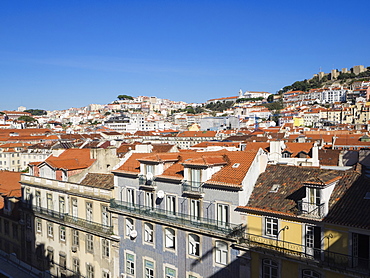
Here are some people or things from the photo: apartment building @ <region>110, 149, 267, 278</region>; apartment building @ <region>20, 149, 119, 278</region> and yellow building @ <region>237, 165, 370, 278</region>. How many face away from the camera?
0

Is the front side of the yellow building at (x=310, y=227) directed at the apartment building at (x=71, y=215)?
no

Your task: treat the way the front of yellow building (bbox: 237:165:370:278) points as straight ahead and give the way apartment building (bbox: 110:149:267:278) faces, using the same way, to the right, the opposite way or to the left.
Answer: the same way

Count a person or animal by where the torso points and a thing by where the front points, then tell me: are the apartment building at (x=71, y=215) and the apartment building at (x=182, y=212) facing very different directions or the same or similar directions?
same or similar directions

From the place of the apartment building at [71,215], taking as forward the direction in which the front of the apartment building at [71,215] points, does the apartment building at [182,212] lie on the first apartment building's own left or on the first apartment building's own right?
on the first apartment building's own left

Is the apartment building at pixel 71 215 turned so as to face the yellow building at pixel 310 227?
no

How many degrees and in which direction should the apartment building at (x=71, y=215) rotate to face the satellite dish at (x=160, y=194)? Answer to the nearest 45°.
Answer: approximately 90° to its left

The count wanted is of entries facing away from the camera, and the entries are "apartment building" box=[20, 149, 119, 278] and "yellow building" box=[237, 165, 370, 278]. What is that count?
0

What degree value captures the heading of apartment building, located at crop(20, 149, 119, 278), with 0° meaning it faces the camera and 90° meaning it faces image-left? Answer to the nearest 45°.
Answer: approximately 45°

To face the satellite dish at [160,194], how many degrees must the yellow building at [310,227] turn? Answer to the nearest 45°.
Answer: approximately 45° to its right

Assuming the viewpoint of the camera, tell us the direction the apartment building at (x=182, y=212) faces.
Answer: facing the viewer and to the left of the viewer

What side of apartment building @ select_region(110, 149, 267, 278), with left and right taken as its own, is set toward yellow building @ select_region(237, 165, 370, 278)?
left

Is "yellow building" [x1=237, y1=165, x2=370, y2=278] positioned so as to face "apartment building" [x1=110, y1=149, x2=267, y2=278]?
no

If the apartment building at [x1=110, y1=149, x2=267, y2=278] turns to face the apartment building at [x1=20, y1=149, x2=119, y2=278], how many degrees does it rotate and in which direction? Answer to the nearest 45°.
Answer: approximately 90° to its right
